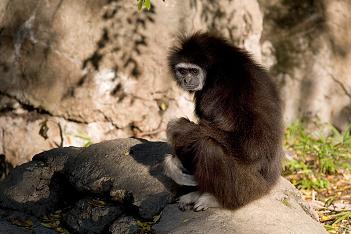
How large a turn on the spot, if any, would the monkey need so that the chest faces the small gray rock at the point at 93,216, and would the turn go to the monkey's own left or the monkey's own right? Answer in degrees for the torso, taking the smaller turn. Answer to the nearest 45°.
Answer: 0° — it already faces it

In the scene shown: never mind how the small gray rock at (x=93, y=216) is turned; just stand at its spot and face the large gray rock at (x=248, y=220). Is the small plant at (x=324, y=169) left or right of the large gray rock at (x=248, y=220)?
left

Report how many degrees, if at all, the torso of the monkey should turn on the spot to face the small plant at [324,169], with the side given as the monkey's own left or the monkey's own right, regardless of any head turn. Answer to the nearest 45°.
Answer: approximately 135° to the monkey's own right

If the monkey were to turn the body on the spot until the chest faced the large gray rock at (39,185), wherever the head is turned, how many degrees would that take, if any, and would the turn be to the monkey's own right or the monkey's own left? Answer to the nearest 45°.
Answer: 0° — it already faces it

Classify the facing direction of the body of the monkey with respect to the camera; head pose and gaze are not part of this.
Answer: to the viewer's left

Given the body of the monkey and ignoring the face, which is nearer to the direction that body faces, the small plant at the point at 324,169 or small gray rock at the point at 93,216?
the small gray rock
